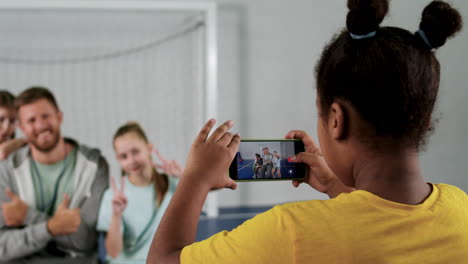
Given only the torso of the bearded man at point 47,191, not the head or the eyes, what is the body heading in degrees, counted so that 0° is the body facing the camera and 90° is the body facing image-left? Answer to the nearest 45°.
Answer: approximately 0°

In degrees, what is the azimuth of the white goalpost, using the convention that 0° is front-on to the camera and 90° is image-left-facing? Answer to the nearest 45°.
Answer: approximately 0°

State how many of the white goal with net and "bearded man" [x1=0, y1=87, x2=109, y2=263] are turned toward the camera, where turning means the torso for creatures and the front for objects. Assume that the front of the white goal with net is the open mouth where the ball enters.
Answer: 2
